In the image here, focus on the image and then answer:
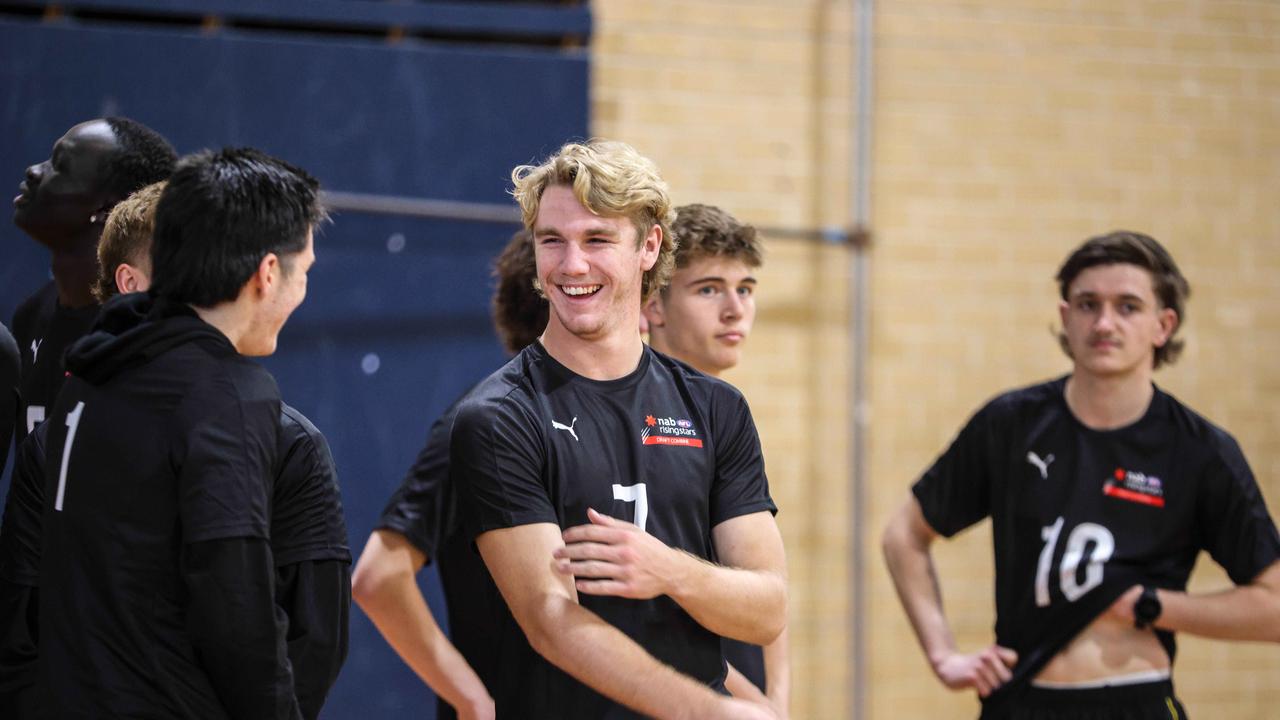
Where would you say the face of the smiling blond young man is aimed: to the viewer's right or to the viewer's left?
to the viewer's left

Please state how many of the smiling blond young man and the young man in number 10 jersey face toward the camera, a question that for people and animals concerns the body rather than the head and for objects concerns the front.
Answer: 2

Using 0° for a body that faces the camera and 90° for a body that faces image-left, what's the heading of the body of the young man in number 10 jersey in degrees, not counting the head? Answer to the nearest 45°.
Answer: approximately 0°

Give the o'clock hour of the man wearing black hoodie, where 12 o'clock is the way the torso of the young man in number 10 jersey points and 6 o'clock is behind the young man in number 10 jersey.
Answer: The man wearing black hoodie is roughly at 1 o'clock from the young man in number 10 jersey.

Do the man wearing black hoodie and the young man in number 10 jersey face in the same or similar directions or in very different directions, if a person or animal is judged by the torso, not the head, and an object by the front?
very different directions

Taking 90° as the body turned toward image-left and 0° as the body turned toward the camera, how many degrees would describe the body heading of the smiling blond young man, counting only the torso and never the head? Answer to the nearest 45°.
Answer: approximately 0°

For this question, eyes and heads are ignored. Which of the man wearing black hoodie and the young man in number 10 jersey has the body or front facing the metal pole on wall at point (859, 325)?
the man wearing black hoodie

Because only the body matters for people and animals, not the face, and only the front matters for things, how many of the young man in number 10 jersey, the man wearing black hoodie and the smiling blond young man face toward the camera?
2

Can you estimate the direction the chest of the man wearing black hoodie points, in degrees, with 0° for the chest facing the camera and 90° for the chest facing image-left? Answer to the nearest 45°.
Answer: approximately 225°

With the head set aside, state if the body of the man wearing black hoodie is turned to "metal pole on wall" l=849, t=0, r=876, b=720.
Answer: yes

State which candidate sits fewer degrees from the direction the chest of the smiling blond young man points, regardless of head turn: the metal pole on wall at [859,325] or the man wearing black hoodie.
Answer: the man wearing black hoodie

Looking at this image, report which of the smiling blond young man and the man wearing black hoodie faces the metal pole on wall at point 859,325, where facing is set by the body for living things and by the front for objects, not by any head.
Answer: the man wearing black hoodie

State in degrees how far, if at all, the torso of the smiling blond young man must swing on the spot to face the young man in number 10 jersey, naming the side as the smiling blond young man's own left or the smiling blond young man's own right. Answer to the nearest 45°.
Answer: approximately 135° to the smiling blond young man's own left

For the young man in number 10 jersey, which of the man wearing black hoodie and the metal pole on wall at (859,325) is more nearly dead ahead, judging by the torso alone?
the man wearing black hoodie
